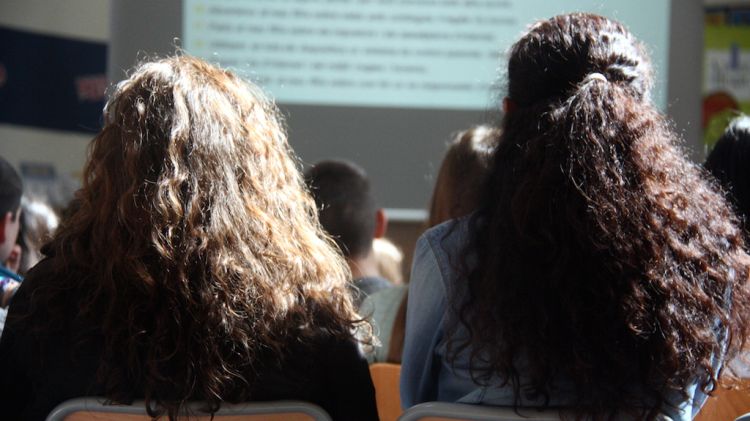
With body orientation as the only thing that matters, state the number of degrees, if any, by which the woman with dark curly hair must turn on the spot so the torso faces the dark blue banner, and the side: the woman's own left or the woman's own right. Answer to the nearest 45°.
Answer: approximately 45° to the woman's own left

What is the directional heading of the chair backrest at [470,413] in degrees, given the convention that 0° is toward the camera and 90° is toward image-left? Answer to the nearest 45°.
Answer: approximately 180°

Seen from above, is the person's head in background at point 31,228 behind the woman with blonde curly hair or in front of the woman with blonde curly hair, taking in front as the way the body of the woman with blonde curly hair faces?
in front

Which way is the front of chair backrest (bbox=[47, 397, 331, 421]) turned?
away from the camera

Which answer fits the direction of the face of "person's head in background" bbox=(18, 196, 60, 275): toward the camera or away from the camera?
away from the camera

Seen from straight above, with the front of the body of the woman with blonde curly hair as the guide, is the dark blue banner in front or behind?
in front

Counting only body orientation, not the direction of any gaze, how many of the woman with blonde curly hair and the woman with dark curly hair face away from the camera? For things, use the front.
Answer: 2

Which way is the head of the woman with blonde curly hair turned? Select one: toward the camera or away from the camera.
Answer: away from the camera

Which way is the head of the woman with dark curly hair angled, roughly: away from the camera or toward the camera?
away from the camera

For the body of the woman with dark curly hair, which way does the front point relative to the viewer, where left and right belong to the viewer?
facing away from the viewer

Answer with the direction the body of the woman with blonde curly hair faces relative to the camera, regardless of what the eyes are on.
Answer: away from the camera
